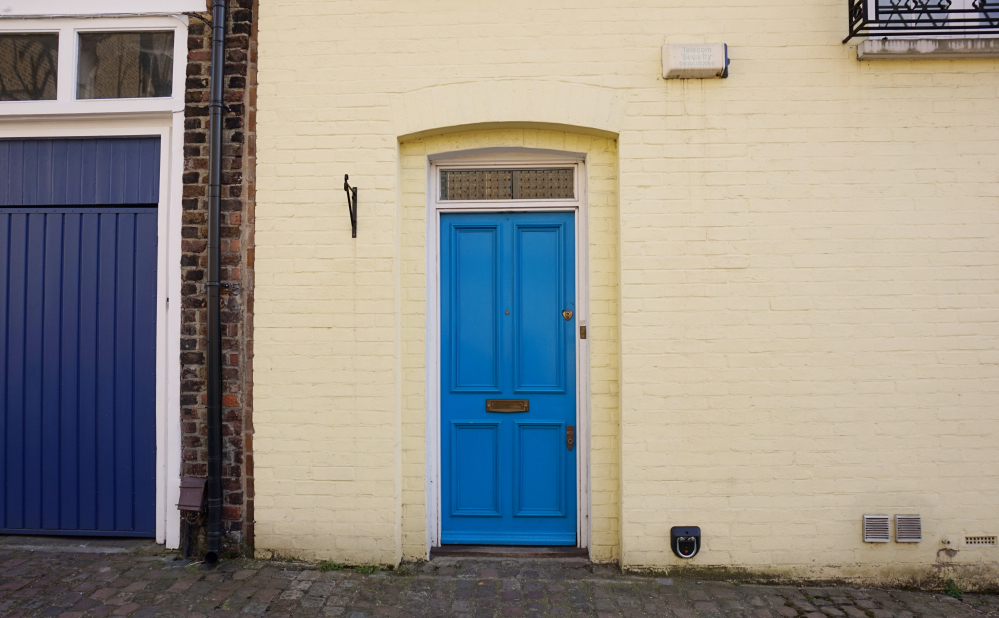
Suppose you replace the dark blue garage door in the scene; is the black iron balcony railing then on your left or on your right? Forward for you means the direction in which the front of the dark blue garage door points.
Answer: on your left

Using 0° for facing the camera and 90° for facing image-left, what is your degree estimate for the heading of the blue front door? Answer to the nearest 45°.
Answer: approximately 0°

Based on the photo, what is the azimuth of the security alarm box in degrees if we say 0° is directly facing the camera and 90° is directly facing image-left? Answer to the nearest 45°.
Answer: approximately 0°

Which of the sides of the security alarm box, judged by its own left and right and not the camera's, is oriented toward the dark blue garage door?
right

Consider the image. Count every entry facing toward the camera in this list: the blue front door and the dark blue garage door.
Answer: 2

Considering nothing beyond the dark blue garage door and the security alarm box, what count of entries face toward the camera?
2

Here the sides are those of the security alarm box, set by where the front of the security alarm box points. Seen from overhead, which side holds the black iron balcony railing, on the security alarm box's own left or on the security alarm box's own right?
on the security alarm box's own left
